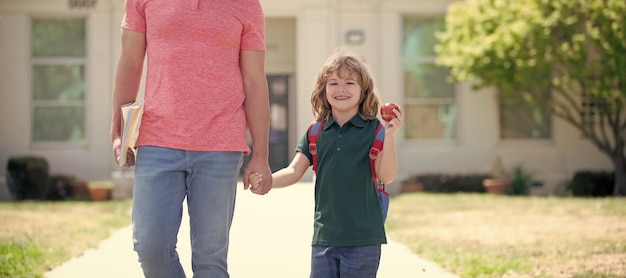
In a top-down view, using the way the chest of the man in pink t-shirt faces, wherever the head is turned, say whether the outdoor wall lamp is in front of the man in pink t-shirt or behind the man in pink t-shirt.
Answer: behind

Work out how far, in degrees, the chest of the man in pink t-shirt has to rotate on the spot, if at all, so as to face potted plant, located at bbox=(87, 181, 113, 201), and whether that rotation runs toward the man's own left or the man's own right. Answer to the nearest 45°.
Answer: approximately 180°

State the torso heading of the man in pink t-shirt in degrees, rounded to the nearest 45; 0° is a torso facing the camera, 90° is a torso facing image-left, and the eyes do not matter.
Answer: approximately 0°

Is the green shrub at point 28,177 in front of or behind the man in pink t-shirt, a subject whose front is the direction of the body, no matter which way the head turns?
behind

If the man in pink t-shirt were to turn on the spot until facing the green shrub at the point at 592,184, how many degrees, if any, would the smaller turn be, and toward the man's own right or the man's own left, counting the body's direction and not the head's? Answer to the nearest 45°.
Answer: approximately 135° to the man's own left

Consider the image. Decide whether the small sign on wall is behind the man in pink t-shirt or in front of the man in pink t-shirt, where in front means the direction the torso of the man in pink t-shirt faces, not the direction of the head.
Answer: behind

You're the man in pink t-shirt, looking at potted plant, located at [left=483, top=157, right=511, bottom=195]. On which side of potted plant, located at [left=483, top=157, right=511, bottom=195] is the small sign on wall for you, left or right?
left
